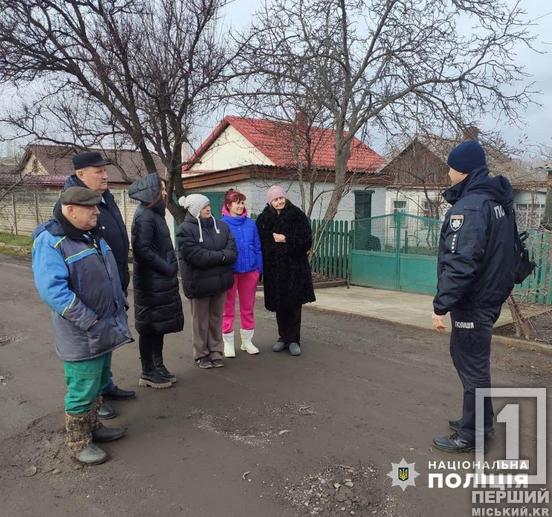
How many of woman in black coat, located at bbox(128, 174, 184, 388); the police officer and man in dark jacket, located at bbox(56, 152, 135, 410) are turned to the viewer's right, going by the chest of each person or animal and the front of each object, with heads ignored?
2

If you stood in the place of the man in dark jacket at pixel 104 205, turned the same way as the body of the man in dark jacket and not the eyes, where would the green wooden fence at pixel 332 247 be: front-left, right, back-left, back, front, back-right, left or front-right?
front-left

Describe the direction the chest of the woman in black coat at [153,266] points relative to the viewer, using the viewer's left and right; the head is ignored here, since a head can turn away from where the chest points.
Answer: facing to the right of the viewer

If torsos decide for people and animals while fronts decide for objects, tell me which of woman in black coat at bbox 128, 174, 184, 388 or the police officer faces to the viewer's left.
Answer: the police officer

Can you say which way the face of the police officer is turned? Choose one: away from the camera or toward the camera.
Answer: away from the camera

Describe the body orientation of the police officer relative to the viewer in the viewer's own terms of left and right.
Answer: facing to the left of the viewer

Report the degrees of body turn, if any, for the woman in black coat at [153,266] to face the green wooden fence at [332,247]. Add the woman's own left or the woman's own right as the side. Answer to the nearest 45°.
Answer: approximately 45° to the woman's own left

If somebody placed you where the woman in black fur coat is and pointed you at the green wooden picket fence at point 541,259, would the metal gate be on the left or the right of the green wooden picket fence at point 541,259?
left

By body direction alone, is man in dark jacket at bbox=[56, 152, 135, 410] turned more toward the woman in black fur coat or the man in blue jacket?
the woman in black fur coat

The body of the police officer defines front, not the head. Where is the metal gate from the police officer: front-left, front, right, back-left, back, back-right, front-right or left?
right

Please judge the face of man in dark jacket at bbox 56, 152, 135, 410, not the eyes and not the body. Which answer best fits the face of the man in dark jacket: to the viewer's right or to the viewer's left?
to the viewer's right

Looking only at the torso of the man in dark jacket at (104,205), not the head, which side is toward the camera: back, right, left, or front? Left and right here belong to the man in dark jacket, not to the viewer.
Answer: right

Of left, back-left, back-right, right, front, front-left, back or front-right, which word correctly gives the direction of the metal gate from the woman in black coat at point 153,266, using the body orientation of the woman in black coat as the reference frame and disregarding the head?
front-left

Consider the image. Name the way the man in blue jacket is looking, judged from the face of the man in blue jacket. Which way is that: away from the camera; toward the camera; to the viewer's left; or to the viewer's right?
to the viewer's right

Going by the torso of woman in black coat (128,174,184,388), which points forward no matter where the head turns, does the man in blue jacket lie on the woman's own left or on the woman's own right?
on the woman's own right
